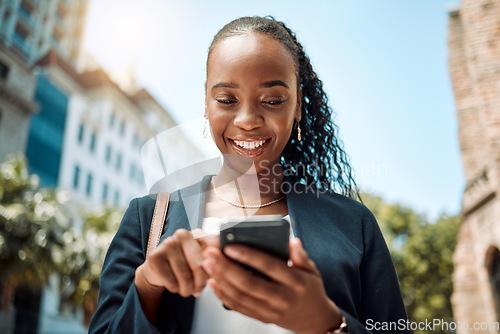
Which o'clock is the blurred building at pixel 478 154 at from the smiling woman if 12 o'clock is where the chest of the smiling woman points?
The blurred building is roughly at 7 o'clock from the smiling woman.

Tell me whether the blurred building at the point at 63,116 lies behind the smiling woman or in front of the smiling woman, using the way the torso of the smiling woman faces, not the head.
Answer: behind

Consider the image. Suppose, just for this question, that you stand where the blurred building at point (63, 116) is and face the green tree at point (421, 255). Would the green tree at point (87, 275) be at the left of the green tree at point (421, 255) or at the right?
right

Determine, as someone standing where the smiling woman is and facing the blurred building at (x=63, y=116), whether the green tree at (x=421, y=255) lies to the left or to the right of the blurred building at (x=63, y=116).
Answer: right

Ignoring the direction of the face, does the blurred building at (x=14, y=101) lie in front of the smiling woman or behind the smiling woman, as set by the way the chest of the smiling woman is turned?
behind

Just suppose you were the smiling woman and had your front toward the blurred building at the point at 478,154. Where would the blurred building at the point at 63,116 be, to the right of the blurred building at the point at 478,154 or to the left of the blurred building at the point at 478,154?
left

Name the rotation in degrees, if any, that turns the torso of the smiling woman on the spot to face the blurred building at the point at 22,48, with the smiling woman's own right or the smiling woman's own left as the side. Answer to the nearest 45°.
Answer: approximately 135° to the smiling woman's own right

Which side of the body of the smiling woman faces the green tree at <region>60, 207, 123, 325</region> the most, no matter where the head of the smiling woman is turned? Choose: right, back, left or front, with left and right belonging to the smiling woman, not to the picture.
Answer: back

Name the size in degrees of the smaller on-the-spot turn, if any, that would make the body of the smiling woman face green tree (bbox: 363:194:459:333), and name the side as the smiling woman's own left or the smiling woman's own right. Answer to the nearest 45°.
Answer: approximately 180°

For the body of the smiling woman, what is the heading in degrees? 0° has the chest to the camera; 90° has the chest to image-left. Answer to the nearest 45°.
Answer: approximately 0°
